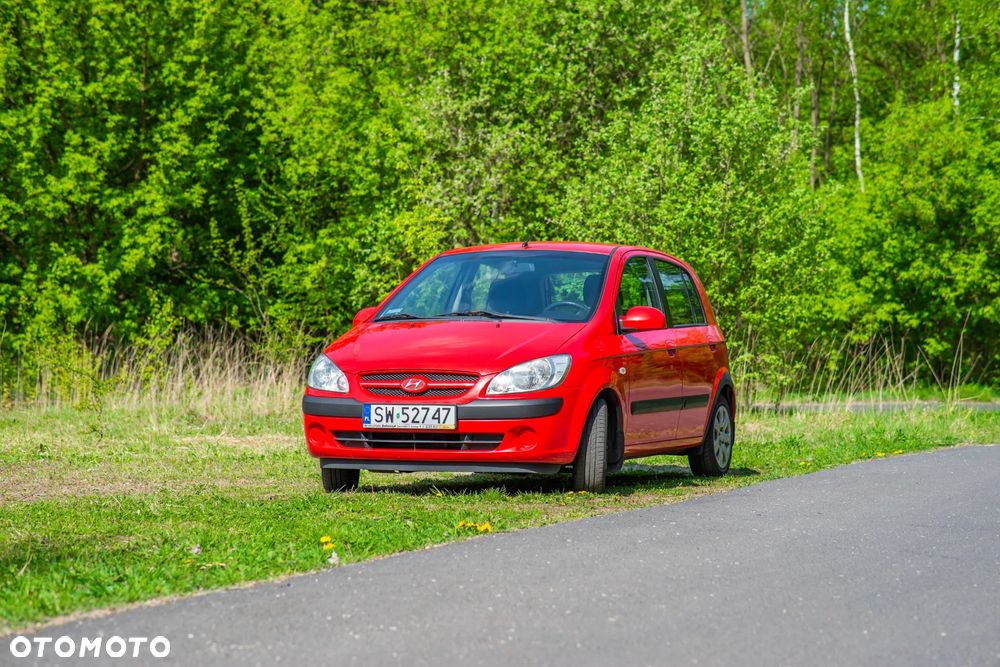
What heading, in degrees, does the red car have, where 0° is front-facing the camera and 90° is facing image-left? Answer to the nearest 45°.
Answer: approximately 45°

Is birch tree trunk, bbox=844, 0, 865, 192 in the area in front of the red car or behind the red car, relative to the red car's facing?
behind
